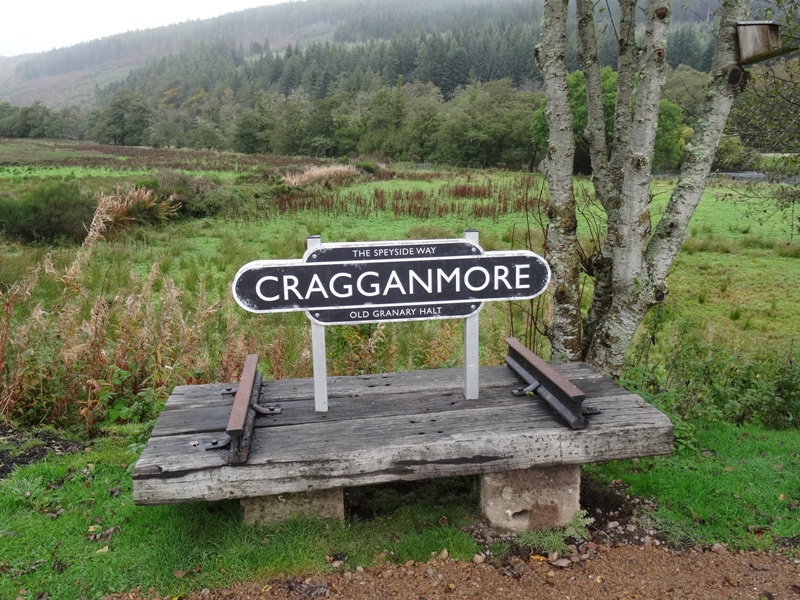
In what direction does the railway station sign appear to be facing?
toward the camera

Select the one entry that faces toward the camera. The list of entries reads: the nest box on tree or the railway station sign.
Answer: the railway station sign

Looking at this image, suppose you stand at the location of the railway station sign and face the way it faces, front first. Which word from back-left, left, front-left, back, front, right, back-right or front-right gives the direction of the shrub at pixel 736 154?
back-left

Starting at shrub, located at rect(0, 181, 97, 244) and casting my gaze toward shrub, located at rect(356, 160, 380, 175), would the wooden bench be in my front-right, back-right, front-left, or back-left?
back-right

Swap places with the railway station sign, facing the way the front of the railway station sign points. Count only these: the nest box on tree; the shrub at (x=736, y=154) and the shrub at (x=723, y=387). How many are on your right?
0

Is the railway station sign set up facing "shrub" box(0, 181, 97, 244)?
no
